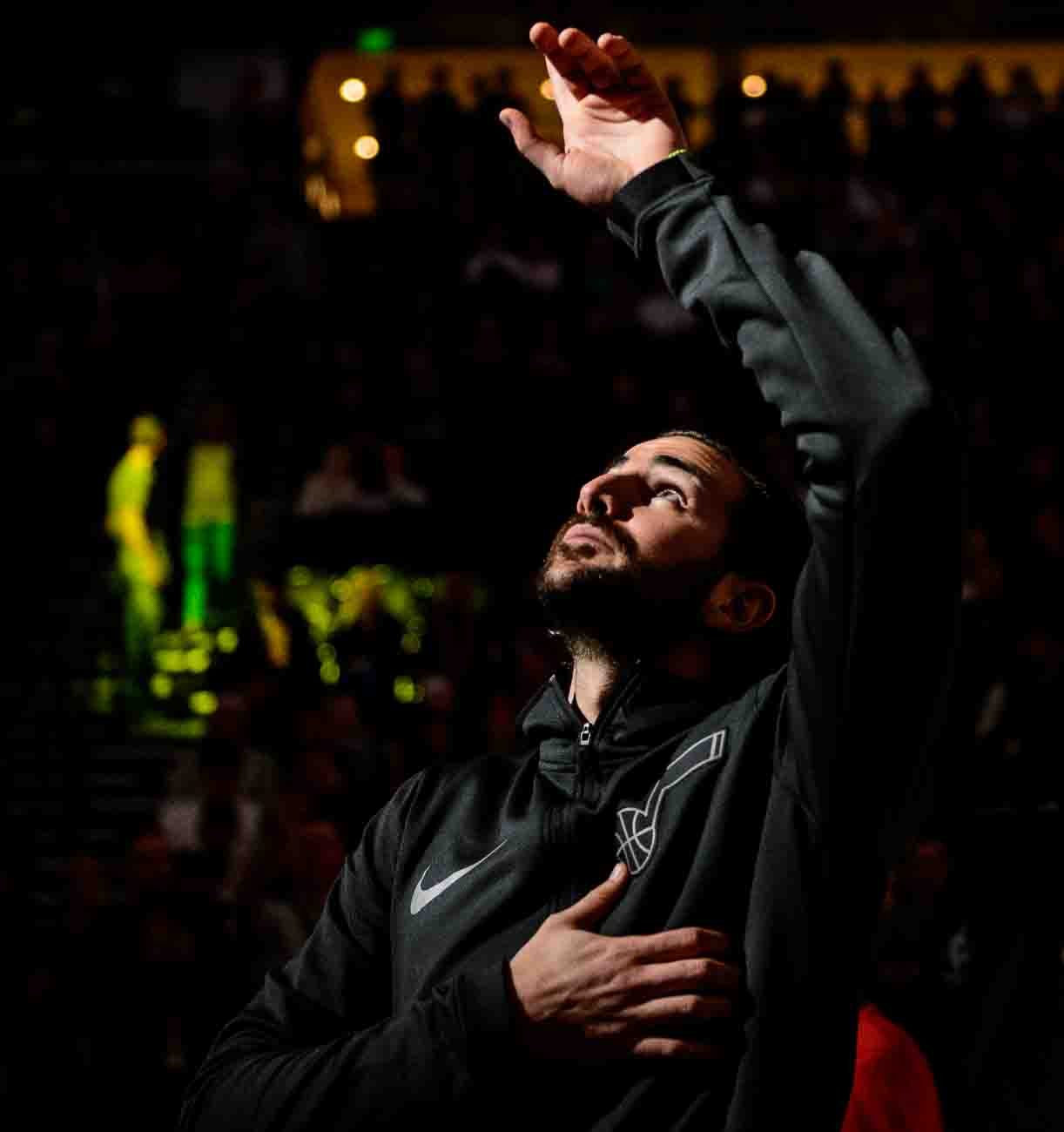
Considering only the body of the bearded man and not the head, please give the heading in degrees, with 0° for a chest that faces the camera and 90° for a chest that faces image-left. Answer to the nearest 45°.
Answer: approximately 45°
